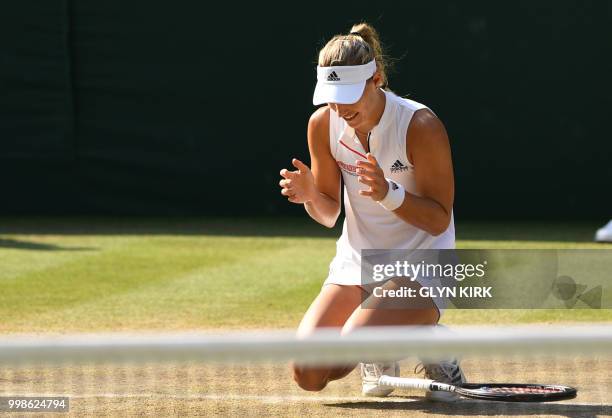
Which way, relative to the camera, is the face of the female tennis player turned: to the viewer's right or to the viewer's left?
to the viewer's left
